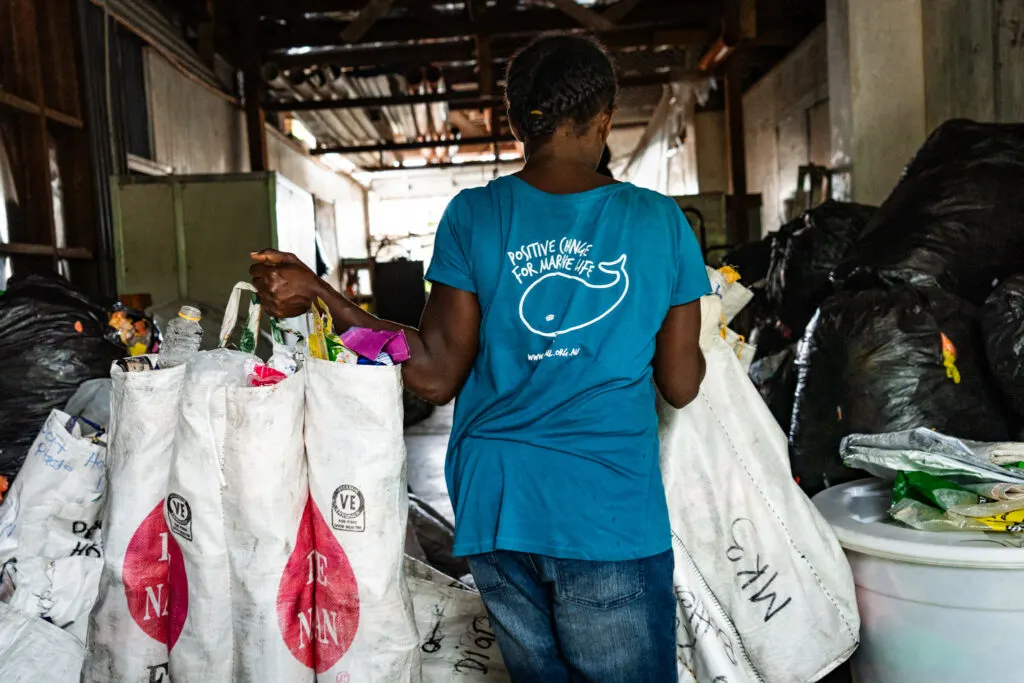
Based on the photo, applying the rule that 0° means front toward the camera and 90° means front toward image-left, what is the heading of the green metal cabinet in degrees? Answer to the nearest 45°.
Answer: approximately 0°

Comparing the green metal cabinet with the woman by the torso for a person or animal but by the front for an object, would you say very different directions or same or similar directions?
very different directions

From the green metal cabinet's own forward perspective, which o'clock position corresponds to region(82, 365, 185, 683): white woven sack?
The white woven sack is roughly at 12 o'clock from the green metal cabinet.

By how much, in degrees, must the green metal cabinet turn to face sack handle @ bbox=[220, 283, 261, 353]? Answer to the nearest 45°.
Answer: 0° — it already faces it

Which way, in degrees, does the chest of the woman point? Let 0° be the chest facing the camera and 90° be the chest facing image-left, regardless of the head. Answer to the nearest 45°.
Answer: approximately 180°

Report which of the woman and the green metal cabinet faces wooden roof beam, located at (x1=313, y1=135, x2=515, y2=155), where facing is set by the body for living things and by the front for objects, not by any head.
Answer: the woman

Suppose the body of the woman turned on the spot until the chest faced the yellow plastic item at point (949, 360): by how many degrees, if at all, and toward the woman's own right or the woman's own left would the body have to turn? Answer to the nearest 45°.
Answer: approximately 45° to the woman's own right

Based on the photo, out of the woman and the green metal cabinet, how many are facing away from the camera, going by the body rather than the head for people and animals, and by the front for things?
1

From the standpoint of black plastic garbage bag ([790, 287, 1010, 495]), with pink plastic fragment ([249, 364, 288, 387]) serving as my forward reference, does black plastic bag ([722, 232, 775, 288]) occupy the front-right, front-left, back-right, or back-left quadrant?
back-right

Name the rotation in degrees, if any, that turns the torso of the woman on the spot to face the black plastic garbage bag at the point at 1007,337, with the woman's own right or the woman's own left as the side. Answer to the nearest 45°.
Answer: approximately 45° to the woman's own right
